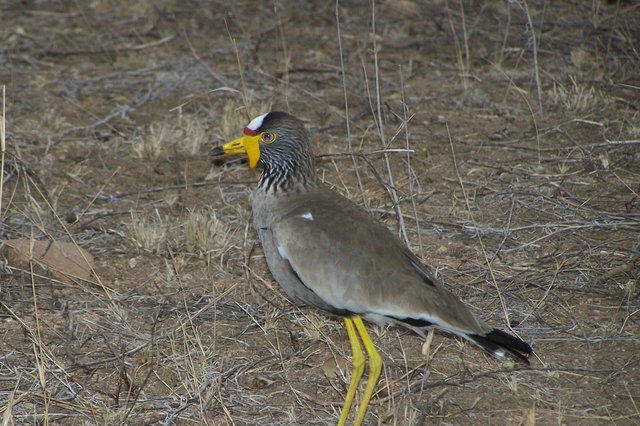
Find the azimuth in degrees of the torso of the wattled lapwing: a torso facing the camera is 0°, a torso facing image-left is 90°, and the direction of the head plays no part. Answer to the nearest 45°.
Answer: approximately 90°
